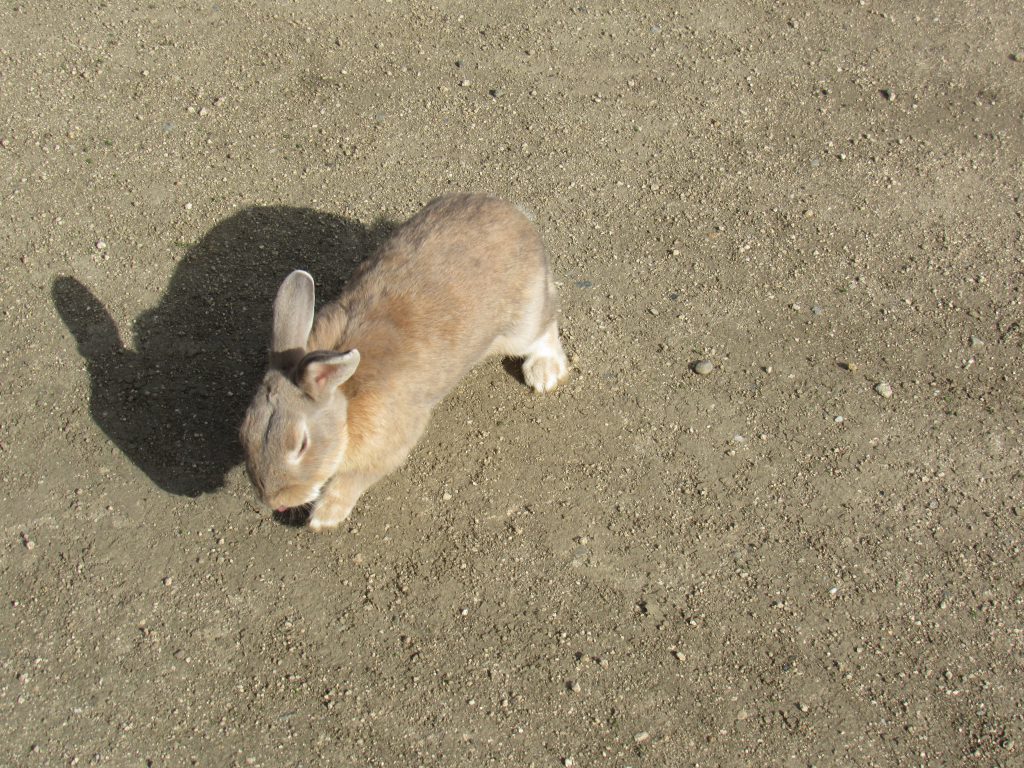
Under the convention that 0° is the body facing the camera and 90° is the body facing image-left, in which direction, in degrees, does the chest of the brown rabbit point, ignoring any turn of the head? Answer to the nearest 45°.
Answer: approximately 45°

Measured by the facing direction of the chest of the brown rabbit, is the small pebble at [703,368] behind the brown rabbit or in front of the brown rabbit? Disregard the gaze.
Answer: behind
